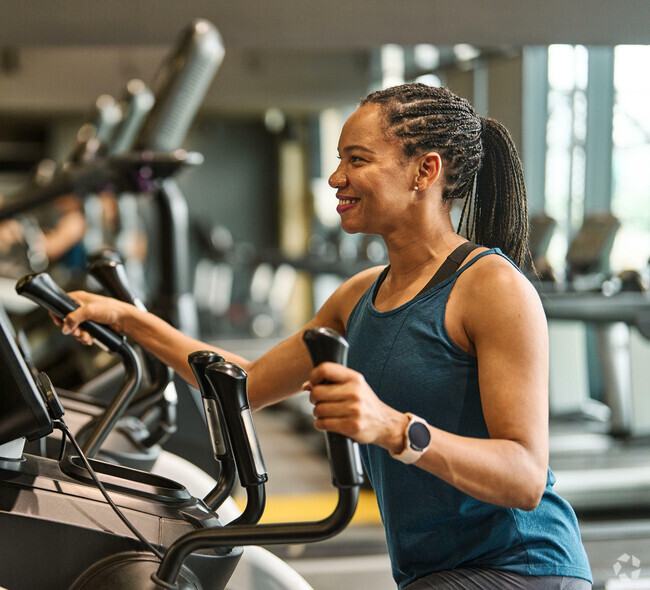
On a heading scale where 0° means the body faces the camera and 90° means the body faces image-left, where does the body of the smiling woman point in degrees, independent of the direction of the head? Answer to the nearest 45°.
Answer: approximately 45°

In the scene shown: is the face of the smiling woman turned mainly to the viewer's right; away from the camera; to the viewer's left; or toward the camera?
to the viewer's left
